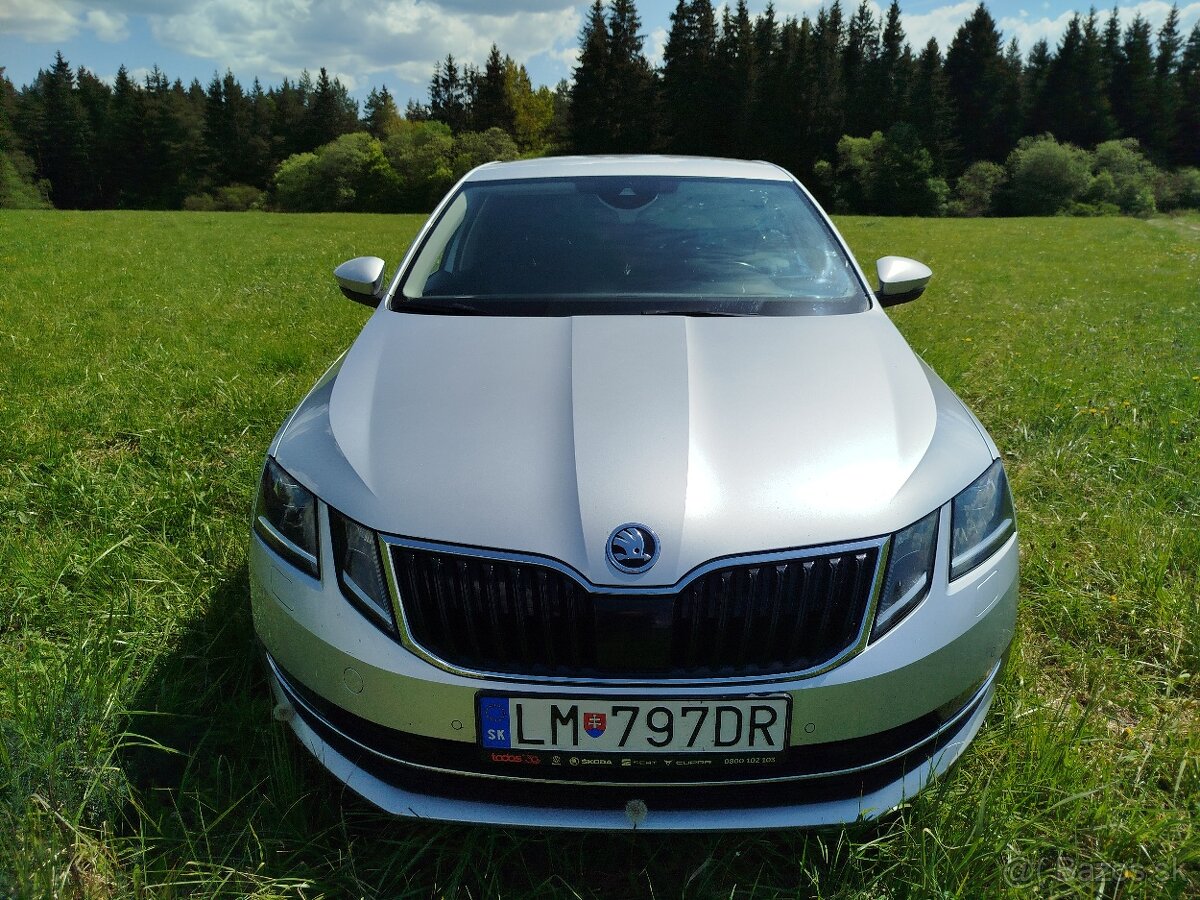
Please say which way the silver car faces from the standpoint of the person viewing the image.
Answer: facing the viewer
